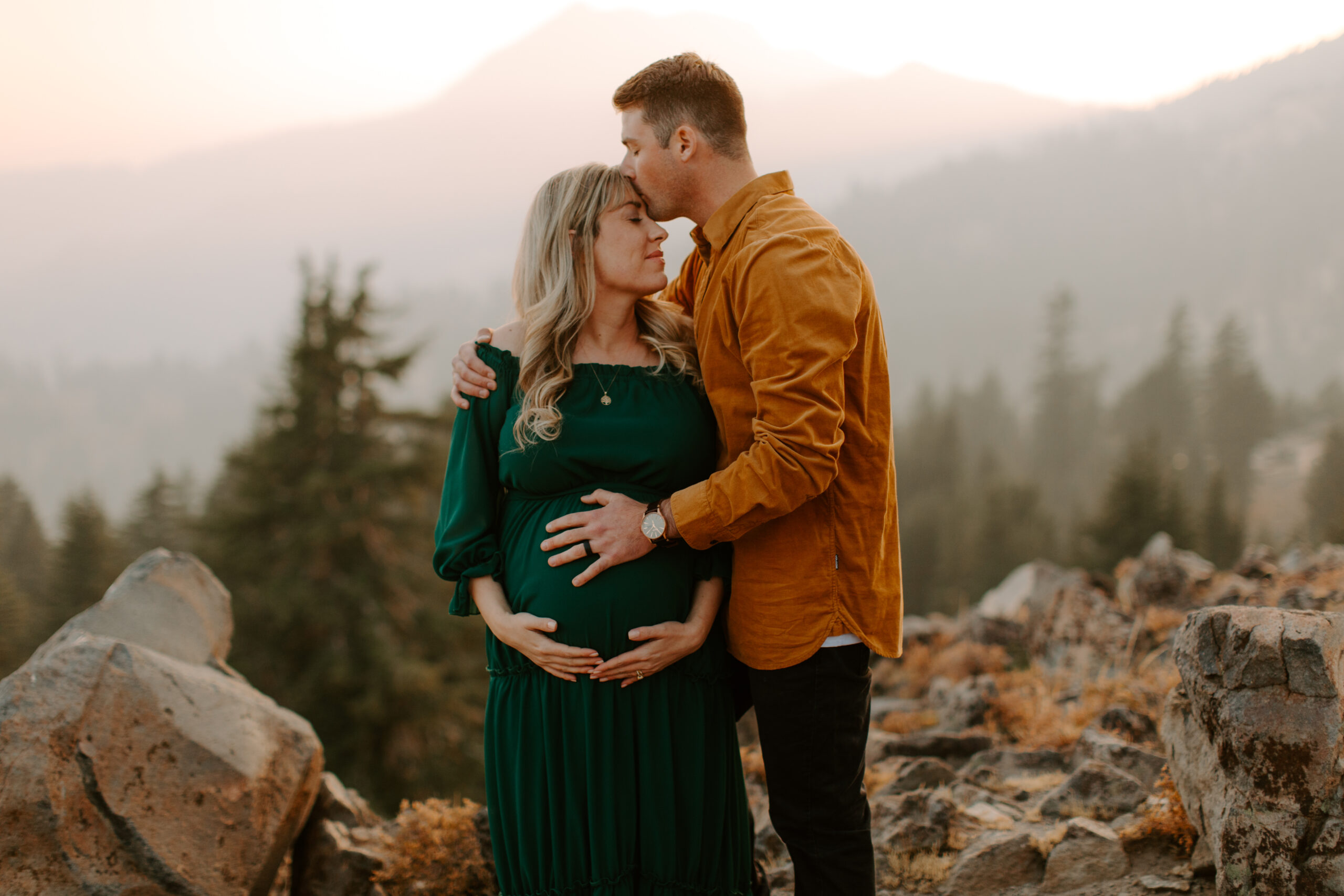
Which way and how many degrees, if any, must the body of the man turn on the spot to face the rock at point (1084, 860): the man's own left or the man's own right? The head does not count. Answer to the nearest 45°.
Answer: approximately 135° to the man's own right

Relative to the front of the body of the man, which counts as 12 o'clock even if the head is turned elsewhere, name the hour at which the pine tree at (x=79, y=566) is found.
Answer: The pine tree is roughly at 2 o'clock from the man.

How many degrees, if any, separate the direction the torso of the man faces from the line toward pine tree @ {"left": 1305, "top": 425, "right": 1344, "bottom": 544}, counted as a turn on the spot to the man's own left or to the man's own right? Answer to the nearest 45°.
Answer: approximately 135° to the man's own right

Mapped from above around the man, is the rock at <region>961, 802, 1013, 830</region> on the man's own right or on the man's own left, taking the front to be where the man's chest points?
on the man's own right

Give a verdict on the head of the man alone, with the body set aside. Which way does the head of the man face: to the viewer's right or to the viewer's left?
to the viewer's left

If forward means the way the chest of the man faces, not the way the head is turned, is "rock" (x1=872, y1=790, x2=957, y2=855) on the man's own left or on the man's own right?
on the man's own right

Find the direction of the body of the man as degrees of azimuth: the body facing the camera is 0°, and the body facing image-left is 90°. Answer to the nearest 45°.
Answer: approximately 90°

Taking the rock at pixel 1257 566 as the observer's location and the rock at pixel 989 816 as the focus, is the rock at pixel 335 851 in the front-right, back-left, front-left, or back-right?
front-right

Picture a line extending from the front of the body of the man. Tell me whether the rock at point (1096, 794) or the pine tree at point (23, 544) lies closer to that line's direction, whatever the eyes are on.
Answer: the pine tree

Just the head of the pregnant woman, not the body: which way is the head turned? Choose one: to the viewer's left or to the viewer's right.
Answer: to the viewer's right
